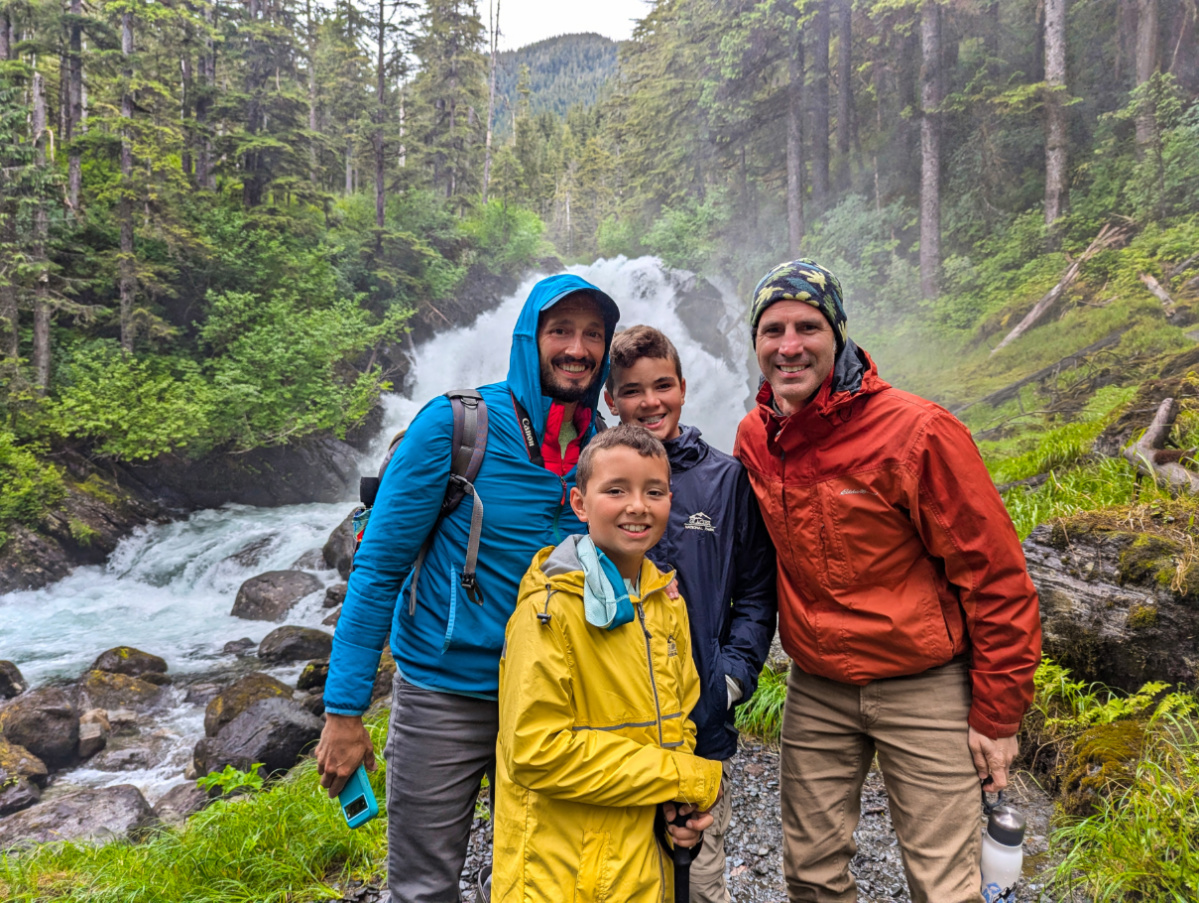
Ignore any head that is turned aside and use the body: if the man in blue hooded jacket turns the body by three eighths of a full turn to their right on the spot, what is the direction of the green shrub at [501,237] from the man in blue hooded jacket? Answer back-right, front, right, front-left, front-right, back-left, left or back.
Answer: right

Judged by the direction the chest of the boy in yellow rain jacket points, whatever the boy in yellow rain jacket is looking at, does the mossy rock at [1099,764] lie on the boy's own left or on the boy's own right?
on the boy's own left

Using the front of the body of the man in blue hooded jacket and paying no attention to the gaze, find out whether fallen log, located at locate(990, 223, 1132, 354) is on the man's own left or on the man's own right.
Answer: on the man's own left
